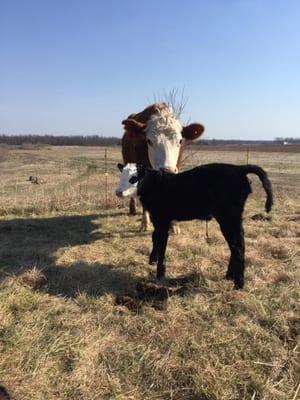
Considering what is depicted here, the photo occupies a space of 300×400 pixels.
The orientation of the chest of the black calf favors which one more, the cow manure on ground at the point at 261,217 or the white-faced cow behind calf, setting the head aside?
the white-faced cow behind calf

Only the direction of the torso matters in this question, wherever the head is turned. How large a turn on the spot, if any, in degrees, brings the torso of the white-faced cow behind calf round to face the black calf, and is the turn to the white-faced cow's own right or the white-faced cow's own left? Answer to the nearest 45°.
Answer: approximately 45° to the white-faced cow's own right

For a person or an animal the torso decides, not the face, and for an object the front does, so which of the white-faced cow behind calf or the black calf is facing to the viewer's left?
the black calf

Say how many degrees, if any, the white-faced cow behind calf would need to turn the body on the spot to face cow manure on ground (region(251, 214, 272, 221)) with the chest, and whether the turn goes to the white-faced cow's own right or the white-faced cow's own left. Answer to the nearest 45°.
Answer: approximately 90° to the white-faced cow's own left

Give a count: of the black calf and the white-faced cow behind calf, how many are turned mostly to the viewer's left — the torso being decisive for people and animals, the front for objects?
1

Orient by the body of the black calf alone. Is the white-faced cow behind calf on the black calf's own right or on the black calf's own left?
on the black calf's own right

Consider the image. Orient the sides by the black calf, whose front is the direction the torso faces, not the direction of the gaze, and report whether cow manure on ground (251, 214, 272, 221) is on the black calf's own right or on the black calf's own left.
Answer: on the black calf's own right

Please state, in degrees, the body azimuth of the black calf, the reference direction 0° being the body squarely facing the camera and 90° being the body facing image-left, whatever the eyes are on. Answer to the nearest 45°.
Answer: approximately 90°
